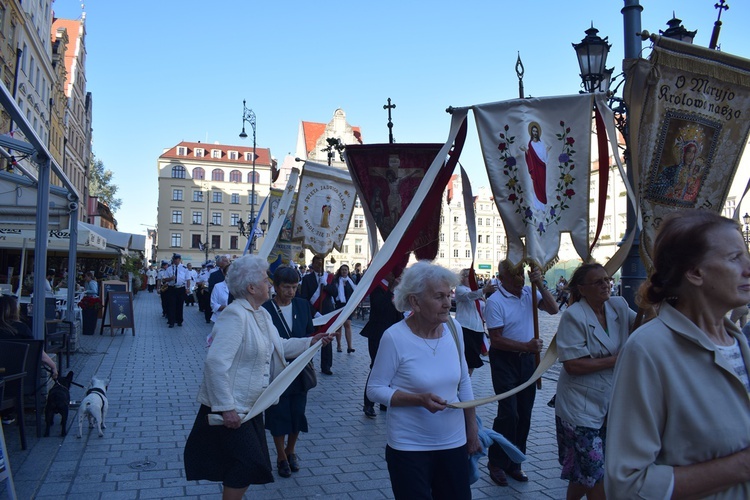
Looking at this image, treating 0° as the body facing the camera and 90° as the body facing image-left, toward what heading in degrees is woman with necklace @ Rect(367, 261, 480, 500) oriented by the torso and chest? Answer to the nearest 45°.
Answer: approximately 315°

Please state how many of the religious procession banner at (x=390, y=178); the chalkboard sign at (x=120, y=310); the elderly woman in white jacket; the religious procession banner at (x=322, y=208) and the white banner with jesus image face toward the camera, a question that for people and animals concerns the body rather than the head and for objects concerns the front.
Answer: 4

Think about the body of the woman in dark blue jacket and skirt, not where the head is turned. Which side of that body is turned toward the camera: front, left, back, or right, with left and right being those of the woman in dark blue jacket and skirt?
front

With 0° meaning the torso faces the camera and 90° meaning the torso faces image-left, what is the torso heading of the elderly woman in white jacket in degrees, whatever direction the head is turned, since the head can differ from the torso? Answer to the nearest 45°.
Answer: approximately 270°

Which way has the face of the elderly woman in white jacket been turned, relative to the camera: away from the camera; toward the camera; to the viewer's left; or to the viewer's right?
to the viewer's right

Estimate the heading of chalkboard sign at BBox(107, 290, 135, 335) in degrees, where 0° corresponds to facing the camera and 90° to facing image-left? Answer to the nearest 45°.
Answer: approximately 0°
